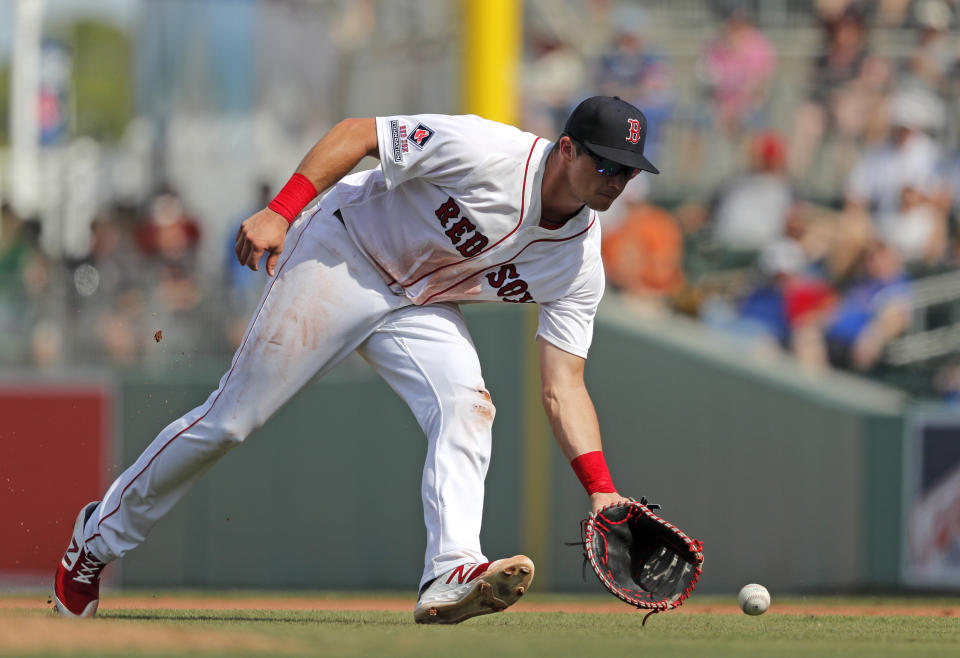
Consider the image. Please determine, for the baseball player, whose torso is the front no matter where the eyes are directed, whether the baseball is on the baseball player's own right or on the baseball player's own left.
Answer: on the baseball player's own left

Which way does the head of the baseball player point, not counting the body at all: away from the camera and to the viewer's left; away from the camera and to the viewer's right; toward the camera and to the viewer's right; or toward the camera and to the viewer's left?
toward the camera and to the viewer's right

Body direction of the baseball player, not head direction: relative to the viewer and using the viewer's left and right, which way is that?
facing the viewer and to the right of the viewer
